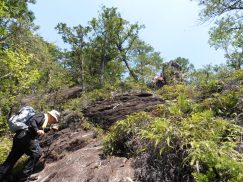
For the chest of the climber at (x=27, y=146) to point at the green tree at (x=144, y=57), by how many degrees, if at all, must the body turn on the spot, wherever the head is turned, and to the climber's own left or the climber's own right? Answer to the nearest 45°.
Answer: approximately 45° to the climber's own left

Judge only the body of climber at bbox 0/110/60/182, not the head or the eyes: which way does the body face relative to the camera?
to the viewer's right
